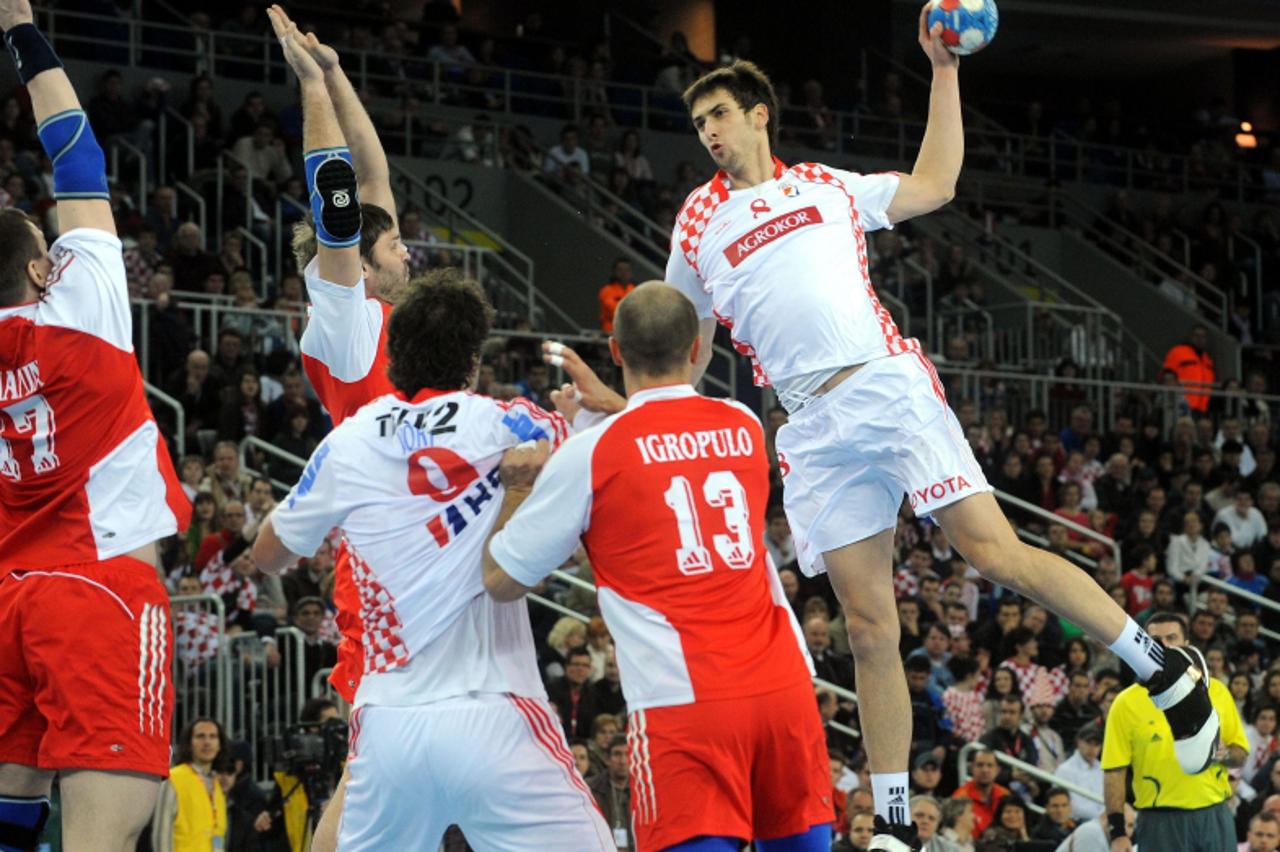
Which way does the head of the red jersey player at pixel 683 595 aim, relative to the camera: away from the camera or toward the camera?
away from the camera

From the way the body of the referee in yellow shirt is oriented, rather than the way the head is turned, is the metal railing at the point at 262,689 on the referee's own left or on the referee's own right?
on the referee's own right

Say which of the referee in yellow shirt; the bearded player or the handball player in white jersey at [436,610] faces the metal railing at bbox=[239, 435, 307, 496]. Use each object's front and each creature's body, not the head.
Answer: the handball player in white jersey

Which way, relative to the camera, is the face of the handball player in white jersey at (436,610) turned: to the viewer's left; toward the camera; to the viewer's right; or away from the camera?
away from the camera

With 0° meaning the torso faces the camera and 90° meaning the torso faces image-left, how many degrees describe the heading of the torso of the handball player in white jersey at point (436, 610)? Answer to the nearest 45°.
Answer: approximately 180°

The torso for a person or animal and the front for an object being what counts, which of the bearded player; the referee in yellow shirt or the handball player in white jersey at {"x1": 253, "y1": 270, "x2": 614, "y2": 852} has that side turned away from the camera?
the handball player in white jersey

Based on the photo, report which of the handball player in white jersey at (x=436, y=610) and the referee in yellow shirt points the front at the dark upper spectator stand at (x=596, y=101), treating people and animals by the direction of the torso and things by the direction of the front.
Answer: the handball player in white jersey

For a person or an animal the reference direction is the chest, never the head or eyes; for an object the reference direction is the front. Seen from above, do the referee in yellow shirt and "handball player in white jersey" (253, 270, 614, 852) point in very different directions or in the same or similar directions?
very different directions

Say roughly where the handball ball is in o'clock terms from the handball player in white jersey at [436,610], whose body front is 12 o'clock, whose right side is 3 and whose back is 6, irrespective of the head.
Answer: The handball ball is roughly at 2 o'clock from the handball player in white jersey.
